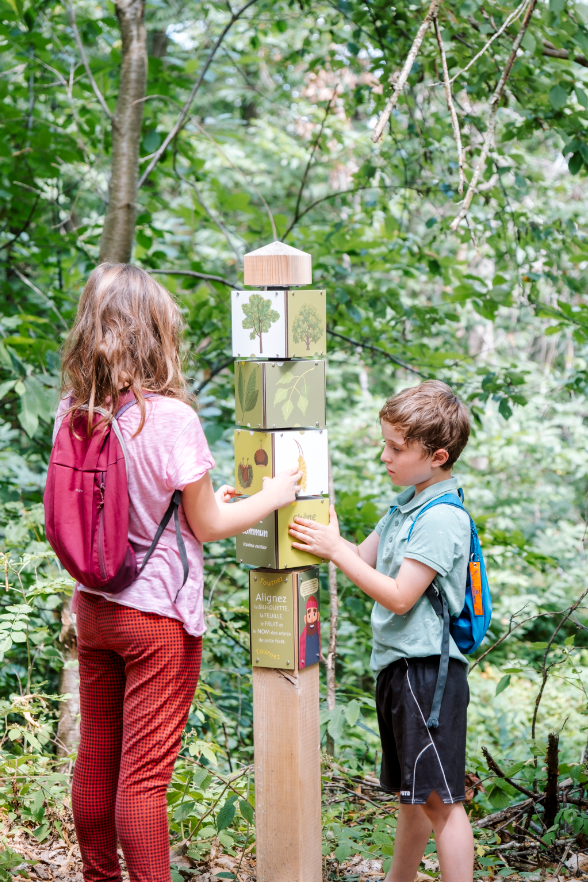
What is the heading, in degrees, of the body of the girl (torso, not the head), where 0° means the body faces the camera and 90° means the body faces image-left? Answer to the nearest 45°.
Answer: approximately 225°

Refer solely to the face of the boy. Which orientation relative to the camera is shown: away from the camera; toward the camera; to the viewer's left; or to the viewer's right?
to the viewer's left

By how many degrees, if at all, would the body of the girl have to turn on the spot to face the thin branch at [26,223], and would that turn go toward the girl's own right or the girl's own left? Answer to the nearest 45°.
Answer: approximately 45° to the girl's own left

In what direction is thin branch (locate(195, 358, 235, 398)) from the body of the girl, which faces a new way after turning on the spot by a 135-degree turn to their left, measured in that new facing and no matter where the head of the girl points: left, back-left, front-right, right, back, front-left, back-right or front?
right

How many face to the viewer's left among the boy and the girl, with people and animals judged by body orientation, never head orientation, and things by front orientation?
1

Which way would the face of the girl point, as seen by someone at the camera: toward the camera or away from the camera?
away from the camera

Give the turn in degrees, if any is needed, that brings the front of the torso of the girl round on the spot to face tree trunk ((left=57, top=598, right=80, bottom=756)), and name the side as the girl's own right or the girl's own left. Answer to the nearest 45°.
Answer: approximately 45° to the girl's own left

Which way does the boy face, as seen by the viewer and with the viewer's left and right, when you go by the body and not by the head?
facing to the left of the viewer

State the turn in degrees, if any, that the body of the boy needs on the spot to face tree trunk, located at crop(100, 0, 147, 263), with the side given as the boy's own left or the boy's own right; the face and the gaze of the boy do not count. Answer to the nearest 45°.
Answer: approximately 45° to the boy's own right
